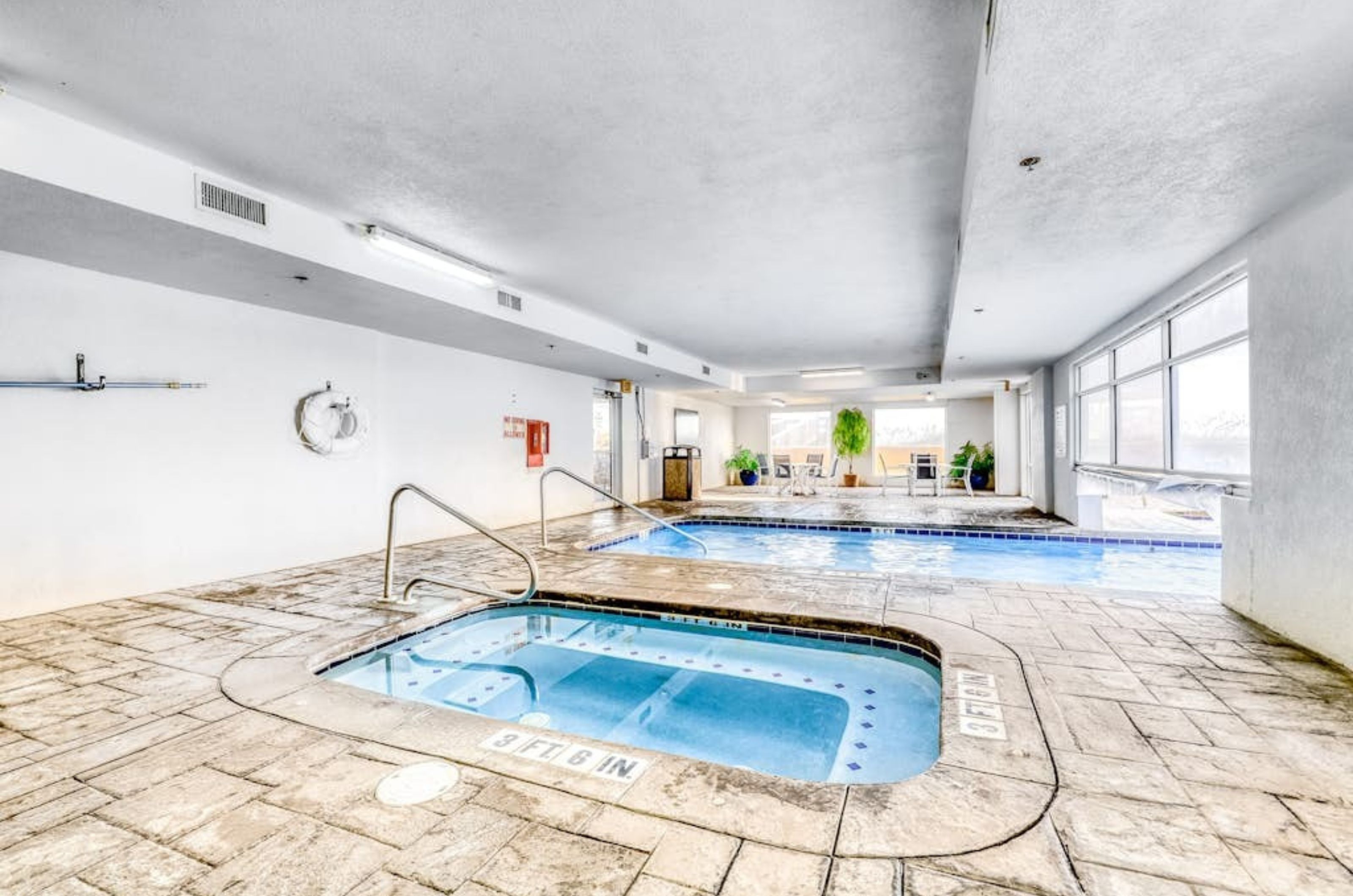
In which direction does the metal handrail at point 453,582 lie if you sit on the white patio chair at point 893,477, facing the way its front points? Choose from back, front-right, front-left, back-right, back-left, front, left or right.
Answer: right

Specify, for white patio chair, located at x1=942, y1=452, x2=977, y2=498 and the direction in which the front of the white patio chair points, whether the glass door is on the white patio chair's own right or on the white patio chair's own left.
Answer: on the white patio chair's own left

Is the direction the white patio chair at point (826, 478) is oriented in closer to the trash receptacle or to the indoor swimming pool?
the trash receptacle

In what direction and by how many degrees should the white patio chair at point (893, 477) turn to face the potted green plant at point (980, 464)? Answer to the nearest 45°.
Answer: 0° — it already faces it

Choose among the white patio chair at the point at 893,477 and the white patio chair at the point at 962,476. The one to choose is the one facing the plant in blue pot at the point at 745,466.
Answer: the white patio chair at the point at 962,476

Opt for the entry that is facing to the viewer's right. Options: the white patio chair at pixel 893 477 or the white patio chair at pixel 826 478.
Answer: the white patio chair at pixel 893 477

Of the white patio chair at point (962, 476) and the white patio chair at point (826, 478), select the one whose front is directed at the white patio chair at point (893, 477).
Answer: the white patio chair at point (962, 476)

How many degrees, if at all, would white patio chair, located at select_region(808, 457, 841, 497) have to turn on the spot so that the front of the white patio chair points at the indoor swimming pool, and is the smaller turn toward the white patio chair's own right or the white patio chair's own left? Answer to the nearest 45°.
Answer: approximately 90° to the white patio chair's own left

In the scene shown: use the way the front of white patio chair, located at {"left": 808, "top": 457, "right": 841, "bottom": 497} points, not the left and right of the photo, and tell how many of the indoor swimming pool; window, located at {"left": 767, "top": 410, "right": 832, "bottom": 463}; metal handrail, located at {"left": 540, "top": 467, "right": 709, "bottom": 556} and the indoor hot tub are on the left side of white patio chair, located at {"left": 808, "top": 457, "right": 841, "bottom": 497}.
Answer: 3

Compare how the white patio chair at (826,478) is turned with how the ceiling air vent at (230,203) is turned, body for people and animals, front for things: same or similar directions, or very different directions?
very different directions

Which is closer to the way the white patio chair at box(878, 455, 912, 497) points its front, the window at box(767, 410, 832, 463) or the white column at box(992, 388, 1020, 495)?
the white column

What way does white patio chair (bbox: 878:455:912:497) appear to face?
to the viewer's right

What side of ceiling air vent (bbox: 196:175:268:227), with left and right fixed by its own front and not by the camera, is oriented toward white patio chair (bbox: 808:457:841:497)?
left

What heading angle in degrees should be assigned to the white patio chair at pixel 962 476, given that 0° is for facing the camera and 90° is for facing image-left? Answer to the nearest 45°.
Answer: approximately 90°

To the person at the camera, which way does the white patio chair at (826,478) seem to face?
facing to the left of the viewer

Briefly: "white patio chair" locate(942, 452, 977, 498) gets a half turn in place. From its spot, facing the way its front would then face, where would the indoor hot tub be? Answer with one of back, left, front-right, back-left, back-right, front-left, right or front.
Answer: right

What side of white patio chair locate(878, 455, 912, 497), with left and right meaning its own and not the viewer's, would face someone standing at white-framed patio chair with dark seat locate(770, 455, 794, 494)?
back

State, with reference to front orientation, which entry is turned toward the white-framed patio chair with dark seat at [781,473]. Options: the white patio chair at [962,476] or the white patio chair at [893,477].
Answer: the white patio chair at [962,476]

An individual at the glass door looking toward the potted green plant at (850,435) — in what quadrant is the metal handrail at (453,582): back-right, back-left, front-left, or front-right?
back-right
